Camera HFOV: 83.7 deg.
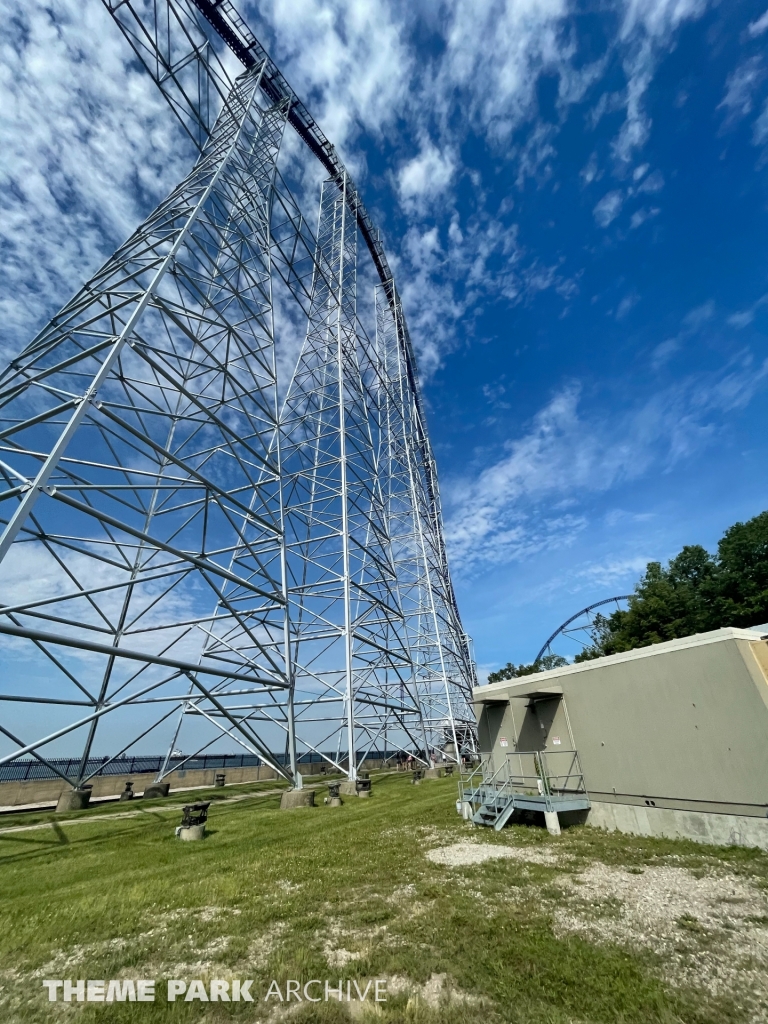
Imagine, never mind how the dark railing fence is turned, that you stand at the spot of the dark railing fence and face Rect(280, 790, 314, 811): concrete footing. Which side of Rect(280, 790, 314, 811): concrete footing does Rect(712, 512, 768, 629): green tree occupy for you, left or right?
left

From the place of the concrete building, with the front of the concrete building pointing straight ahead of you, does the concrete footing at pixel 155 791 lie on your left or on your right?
on your right

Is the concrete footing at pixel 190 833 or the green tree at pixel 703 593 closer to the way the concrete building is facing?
the concrete footing

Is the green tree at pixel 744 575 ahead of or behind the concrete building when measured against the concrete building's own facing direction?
behind

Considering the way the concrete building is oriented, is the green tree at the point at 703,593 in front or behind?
behind

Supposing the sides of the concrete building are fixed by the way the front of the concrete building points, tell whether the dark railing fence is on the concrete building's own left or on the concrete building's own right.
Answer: on the concrete building's own right

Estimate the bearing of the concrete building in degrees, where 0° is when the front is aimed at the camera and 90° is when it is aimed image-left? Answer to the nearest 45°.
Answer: approximately 45°
